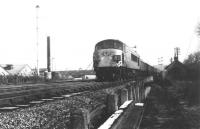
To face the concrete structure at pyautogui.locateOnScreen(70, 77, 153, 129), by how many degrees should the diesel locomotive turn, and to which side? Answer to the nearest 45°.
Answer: approximately 45° to its left

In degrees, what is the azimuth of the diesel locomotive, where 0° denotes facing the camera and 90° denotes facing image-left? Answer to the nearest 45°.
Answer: approximately 45°

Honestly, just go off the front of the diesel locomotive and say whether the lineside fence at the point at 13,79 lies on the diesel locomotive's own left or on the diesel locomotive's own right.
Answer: on the diesel locomotive's own right
